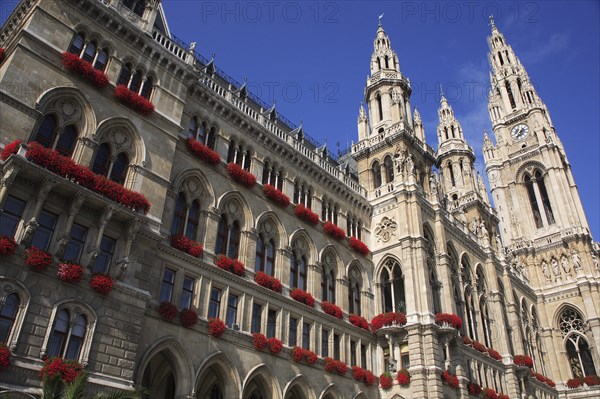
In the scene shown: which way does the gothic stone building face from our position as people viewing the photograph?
facing the viewer and to the right of the viewer
